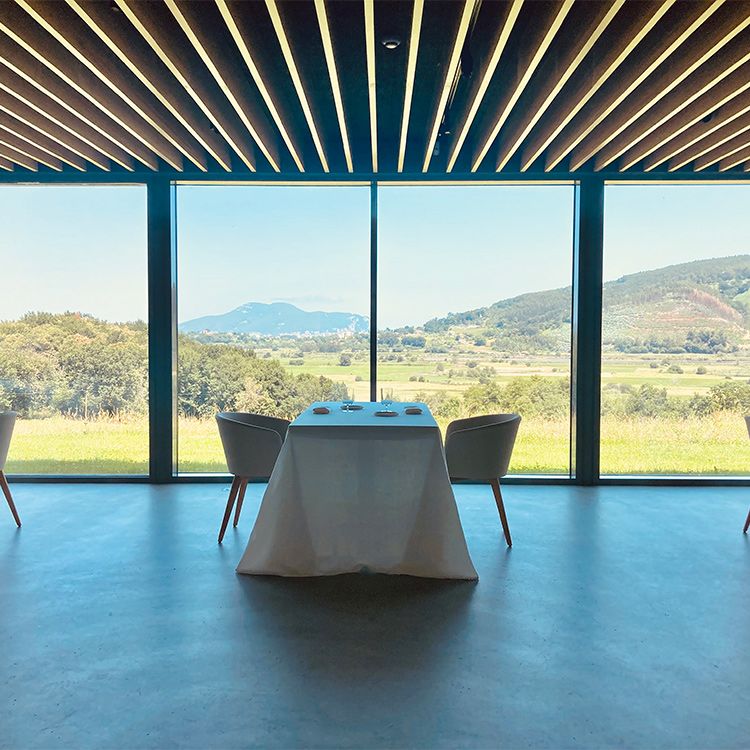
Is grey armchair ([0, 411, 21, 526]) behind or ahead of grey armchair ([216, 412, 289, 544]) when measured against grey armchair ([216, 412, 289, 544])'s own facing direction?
behind

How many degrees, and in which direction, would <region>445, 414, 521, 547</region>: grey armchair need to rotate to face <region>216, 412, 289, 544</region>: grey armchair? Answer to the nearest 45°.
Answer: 0° — it already faces it

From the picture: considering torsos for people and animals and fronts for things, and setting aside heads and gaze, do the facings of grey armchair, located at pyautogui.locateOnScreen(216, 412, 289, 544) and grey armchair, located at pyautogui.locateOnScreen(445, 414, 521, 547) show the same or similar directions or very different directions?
very different directions

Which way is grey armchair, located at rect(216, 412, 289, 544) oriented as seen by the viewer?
to the viewer's right

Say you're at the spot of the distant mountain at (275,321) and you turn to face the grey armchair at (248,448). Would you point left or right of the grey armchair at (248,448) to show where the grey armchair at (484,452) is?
left

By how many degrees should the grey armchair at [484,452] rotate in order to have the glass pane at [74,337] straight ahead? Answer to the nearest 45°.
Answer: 0° — it already faces it

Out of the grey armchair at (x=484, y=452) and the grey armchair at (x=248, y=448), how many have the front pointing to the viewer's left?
1

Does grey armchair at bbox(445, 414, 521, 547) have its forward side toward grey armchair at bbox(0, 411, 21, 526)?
yes

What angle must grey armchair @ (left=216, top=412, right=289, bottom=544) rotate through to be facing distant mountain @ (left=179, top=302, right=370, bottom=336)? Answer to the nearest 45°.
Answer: approximately 90° to its left

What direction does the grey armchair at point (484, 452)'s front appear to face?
to the viewer's left

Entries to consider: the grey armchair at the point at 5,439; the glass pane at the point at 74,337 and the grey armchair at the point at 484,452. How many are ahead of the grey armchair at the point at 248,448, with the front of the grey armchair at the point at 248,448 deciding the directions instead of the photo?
1

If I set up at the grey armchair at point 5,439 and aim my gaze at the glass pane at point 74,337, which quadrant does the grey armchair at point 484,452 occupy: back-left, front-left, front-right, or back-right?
back-right
